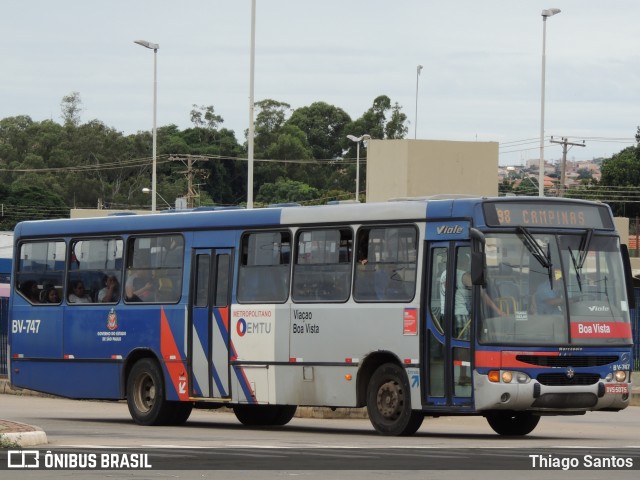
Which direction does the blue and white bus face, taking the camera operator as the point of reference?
facing the viewer and to the right of the viewer

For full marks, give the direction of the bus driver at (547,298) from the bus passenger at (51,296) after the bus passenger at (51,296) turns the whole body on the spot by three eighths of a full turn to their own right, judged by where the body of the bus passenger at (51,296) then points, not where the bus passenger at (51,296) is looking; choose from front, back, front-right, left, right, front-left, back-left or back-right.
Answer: back-left

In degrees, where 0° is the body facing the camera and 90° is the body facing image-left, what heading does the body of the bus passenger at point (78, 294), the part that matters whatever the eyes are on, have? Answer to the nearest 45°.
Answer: approximately 315°

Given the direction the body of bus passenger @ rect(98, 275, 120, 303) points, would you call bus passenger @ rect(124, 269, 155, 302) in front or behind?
in front

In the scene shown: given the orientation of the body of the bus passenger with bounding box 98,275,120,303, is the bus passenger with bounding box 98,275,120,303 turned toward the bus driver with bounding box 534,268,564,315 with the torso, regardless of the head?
yes

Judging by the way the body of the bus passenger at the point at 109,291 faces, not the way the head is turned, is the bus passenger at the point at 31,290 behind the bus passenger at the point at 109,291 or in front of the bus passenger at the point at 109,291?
behind

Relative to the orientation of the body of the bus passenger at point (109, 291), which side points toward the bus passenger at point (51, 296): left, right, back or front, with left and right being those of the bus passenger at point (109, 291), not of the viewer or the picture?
back

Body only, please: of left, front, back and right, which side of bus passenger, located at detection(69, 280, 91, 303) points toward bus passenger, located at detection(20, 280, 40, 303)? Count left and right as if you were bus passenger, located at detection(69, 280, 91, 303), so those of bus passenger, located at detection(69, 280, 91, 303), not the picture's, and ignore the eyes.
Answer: back

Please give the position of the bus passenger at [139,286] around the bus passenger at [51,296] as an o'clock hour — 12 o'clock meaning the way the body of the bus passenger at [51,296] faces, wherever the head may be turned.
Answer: the bus passenger at [139,286] is roughly at 12 o'clock from the bus passenger at [51,296].

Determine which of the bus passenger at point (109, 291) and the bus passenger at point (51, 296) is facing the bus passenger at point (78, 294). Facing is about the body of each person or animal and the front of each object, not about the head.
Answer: the bus passenger at point (51, 296)
